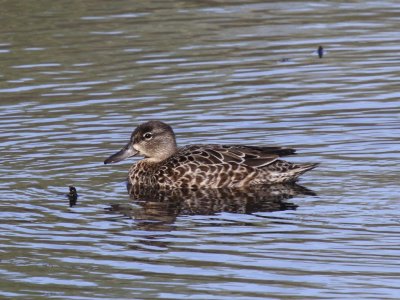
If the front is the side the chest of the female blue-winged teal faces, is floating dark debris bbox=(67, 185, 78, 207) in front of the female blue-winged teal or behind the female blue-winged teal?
in front

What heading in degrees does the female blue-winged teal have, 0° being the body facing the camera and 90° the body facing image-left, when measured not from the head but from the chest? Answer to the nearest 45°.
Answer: approximately 90°
